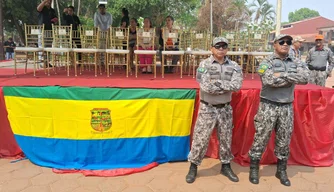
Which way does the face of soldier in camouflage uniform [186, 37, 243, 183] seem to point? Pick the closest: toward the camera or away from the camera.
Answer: toward the camera

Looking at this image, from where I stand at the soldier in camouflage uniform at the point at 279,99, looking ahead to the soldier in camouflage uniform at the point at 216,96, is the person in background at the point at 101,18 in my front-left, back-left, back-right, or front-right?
front-right

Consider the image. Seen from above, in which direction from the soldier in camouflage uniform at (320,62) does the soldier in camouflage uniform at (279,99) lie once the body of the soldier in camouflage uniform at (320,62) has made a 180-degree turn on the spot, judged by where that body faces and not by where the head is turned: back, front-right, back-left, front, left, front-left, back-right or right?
back

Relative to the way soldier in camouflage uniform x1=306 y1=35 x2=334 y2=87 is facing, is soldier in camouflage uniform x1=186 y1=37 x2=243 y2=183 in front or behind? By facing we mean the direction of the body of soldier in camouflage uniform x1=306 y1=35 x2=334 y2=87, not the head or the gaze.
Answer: in front

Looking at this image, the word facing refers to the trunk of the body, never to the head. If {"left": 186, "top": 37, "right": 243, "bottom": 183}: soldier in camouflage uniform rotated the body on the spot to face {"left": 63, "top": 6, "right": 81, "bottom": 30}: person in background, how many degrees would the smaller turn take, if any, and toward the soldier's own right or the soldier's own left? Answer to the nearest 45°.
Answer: approximately 135° to the soldier's own right

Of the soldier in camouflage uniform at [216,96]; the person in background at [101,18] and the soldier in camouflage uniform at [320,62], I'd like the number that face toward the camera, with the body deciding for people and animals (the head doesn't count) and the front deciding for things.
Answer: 3

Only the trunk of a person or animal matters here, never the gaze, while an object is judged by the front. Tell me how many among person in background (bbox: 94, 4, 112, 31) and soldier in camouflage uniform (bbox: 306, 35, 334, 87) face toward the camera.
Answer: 2

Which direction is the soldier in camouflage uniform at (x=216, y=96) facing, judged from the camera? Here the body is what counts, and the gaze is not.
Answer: toward the camera

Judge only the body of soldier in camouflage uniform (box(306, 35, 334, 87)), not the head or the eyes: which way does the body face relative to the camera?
toward the camera

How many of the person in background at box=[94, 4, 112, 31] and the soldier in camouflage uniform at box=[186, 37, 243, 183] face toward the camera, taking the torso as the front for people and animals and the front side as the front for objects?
2

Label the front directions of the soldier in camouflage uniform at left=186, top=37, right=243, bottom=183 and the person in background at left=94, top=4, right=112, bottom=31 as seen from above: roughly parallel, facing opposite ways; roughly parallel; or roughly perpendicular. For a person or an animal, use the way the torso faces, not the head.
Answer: roughly parallel

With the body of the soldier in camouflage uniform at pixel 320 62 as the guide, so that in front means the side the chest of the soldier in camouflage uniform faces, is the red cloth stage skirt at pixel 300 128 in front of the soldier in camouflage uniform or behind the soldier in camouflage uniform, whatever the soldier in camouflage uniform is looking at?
in front
